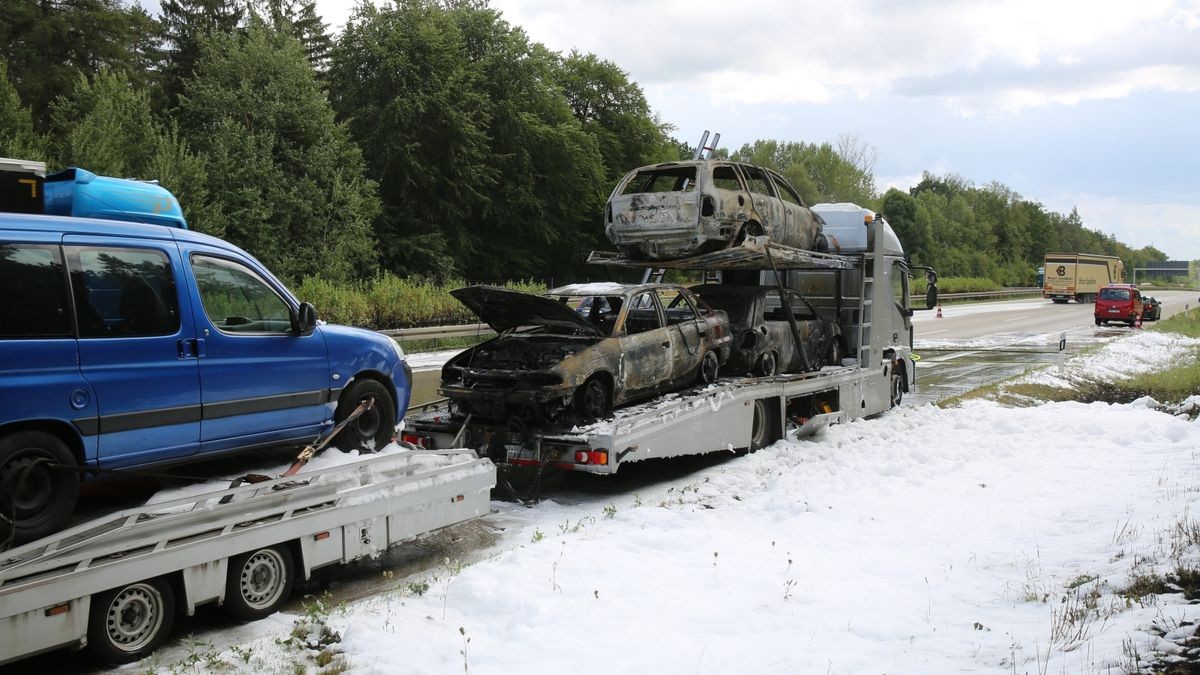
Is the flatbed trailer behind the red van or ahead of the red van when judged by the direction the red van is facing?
behind

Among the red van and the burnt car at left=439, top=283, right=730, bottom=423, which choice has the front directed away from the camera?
the red van

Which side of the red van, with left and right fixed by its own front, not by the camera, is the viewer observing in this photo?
back

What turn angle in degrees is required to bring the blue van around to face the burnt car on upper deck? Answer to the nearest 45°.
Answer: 0° — it already faces it

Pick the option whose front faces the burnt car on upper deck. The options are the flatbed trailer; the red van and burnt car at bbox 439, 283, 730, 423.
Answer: the flatbed trailer

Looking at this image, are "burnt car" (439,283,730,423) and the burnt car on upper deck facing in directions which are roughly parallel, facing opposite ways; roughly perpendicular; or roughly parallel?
roughly parallel, facing opposite ways

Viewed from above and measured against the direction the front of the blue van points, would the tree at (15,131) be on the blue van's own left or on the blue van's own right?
on the blue van's own left

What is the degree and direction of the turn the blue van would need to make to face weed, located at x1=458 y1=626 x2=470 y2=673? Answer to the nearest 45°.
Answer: approximately 90° to its right

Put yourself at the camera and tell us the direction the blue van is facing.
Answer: facing away from the viewer and to the right of the viewer

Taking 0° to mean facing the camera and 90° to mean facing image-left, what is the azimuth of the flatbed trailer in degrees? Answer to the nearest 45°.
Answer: approximately 225°

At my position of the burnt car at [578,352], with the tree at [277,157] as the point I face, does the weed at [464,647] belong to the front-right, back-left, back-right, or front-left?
back-left

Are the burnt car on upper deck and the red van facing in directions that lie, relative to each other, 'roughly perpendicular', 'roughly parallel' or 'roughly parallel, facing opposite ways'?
roughly parallel

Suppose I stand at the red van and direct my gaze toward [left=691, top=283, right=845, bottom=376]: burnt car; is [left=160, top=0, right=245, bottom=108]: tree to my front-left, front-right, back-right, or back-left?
front-right
